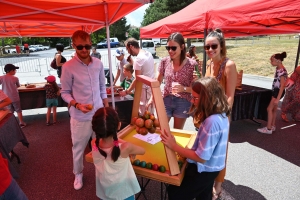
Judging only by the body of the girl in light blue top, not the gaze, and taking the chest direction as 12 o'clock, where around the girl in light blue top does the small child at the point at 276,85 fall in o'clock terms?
The small child is roughly at 4 o'clock from the girl in light blue top.

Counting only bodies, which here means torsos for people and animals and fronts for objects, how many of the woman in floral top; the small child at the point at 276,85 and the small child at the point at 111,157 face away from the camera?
1

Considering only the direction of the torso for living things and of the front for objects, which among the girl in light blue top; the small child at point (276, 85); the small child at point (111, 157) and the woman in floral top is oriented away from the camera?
the small child at point (111, 157)

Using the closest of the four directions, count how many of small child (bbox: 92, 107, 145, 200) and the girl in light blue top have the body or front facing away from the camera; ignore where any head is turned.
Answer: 1

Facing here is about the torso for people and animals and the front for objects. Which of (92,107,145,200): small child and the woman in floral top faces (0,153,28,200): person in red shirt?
the woman in floral top

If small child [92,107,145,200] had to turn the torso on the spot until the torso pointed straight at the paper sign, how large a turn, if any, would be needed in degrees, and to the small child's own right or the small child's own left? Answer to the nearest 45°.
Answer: approximately 45° to the small child's own right

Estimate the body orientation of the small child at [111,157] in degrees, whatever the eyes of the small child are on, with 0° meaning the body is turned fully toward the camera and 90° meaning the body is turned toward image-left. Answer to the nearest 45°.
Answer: approximately 180°

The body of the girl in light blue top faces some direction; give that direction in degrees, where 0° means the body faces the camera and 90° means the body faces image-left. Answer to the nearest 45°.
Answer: approximately 90°

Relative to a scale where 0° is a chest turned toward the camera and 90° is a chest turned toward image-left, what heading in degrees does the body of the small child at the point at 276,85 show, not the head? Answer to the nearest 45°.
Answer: approximately 90°

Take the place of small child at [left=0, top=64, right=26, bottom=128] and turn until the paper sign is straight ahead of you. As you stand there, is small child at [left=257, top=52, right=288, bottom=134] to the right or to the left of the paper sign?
left

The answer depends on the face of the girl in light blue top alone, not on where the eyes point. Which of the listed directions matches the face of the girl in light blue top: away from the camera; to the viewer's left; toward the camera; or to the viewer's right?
to the viewer's left
